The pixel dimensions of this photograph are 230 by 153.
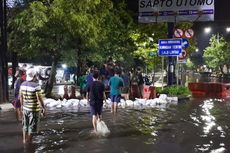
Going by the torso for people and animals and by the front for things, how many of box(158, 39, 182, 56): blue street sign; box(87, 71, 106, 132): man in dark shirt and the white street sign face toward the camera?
2

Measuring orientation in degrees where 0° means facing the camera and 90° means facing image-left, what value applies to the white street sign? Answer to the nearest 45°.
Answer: approximately 0°

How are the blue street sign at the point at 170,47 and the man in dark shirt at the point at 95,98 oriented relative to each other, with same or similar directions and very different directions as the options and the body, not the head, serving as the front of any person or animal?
very different directions

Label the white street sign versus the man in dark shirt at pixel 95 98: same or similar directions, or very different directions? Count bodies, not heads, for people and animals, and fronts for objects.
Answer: very different directions

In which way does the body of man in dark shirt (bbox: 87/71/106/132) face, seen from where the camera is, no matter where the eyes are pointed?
away from the camera
